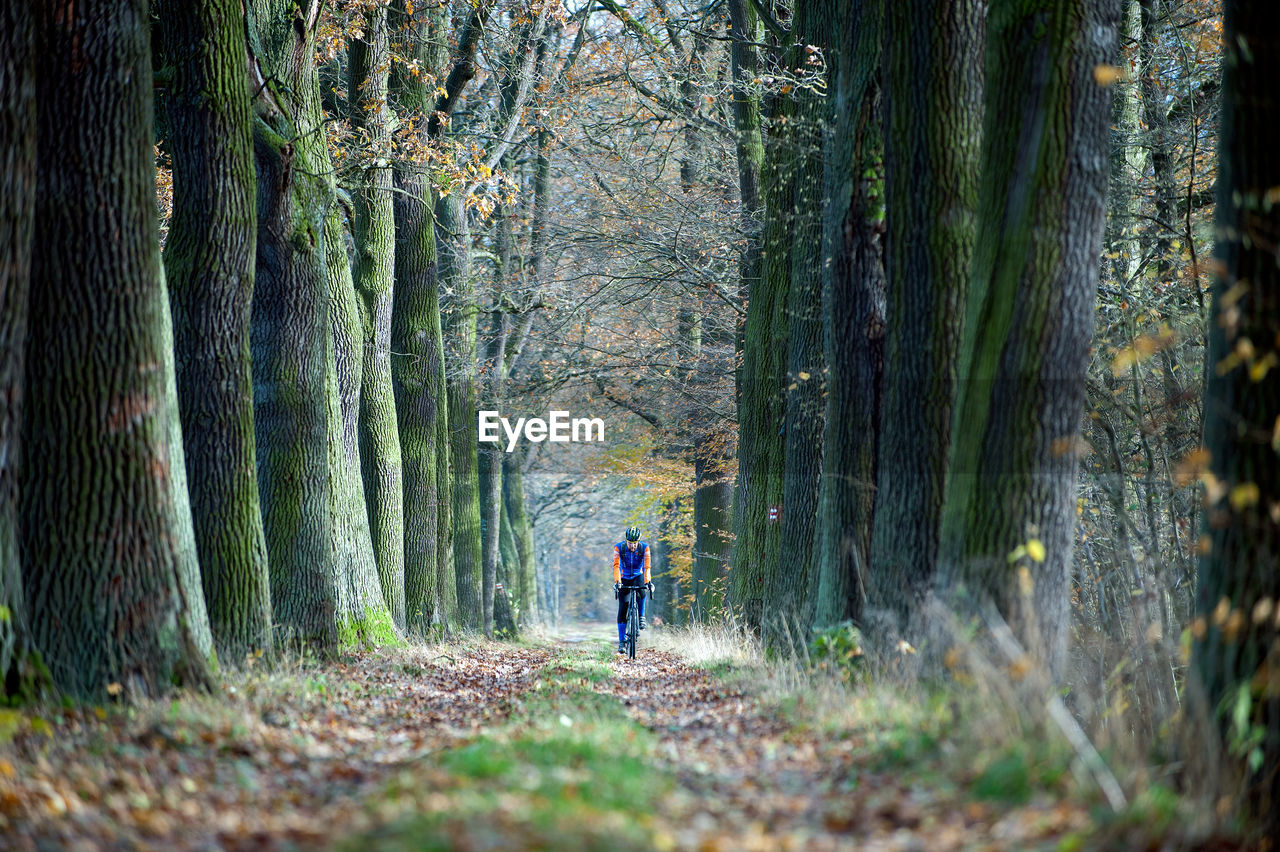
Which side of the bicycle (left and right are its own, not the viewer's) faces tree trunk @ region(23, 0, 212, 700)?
front

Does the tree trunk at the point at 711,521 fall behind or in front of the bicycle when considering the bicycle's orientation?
behind

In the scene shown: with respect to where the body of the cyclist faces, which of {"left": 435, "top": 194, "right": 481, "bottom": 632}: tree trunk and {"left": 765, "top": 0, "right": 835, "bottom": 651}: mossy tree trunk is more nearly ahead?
the mossy tree trunk

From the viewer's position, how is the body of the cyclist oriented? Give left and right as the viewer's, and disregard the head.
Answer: facing the viewer

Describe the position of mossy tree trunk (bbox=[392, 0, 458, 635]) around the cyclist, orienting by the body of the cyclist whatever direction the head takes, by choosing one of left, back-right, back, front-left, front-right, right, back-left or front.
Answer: back-right

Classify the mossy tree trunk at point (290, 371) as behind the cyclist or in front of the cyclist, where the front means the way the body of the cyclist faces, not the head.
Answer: in front

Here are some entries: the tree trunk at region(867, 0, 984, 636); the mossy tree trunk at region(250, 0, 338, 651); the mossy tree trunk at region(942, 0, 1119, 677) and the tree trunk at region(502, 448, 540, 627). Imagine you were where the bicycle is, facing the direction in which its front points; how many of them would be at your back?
1

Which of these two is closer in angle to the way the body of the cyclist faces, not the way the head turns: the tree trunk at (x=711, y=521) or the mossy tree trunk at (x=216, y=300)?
the mossy tree trunk

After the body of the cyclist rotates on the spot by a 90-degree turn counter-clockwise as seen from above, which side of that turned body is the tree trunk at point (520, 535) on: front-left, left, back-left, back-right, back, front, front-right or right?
left

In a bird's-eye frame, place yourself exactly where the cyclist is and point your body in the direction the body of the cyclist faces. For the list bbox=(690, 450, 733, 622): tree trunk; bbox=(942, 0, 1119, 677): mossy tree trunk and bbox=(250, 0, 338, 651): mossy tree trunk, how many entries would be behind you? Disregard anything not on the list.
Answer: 1

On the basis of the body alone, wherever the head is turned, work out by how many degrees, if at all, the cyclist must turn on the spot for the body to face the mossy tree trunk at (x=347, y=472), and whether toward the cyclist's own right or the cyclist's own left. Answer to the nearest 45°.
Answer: approximately 45° to the cyclist's own right

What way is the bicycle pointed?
toward the camera
